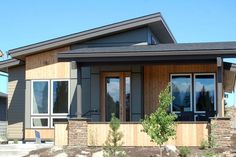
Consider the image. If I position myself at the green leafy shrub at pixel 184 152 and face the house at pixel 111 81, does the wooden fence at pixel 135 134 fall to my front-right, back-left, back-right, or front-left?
front-left

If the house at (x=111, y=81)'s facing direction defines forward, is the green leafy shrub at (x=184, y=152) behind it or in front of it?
in front

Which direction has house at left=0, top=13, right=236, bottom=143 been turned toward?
toward the camera

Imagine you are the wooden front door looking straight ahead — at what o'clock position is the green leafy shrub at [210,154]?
The green leafy shrub is roughly at 11 o'clock from the wooden front door.

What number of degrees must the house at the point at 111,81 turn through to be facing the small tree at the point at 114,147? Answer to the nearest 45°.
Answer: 0° — it already faces it

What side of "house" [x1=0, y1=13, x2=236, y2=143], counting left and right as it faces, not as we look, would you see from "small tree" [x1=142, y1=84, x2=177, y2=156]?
front

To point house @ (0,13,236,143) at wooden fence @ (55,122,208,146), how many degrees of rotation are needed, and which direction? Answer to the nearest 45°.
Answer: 0° — it already faces it

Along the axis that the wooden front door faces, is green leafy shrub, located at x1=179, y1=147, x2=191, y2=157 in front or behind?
in front

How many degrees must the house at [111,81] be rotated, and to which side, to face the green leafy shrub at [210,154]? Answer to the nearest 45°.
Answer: approximately 45° to its left
